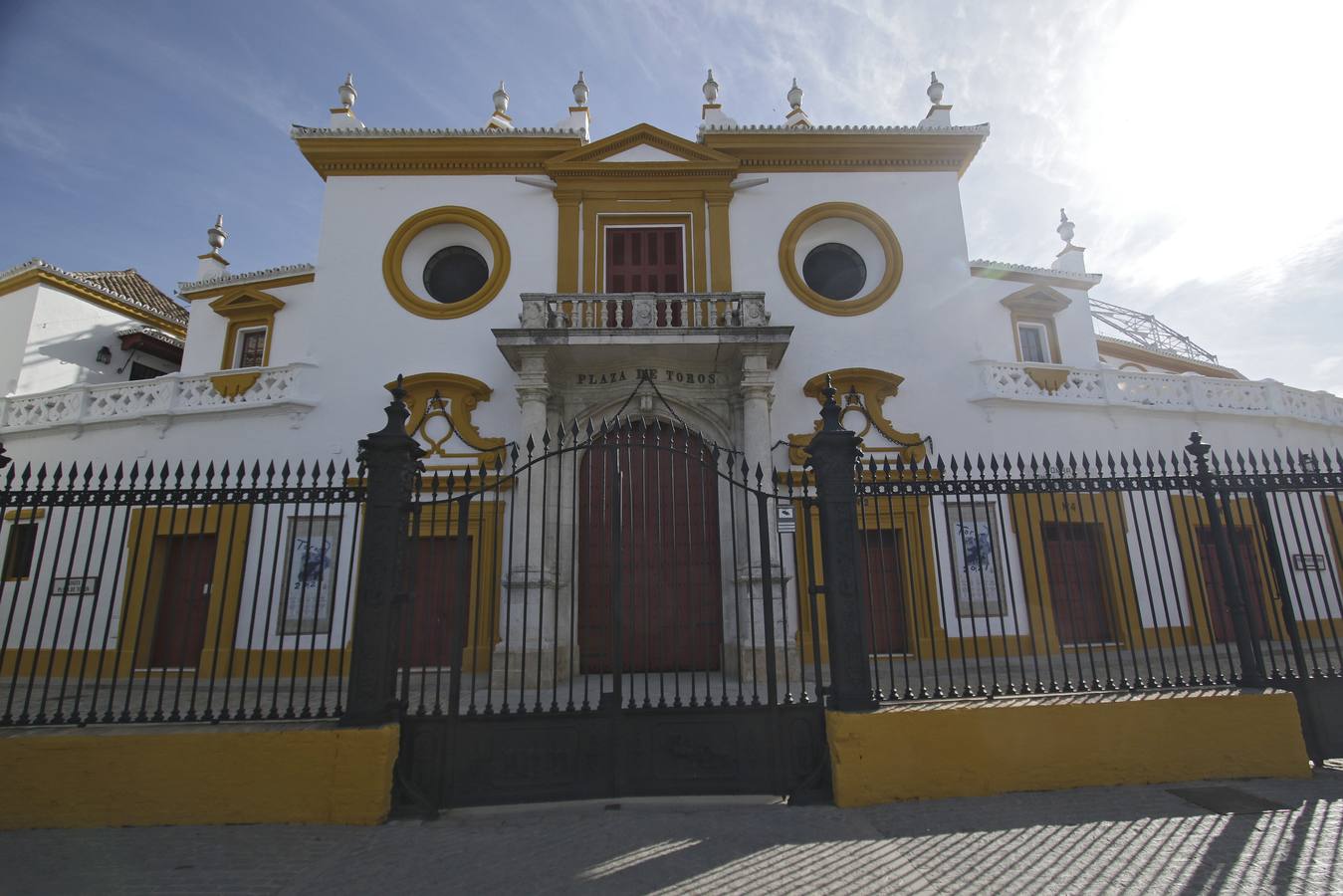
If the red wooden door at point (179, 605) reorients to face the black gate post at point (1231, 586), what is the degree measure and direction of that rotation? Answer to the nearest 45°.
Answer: approximately 45° to its left

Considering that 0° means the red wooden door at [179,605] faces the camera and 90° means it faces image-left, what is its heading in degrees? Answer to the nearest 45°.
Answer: approximately 0°

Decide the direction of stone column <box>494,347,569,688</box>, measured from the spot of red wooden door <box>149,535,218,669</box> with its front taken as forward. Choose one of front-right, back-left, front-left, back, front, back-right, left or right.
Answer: front-left
